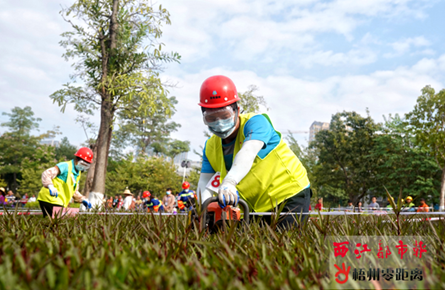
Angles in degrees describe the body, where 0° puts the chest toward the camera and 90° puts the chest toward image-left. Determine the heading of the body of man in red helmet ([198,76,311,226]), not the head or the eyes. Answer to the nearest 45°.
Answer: approximately 45°

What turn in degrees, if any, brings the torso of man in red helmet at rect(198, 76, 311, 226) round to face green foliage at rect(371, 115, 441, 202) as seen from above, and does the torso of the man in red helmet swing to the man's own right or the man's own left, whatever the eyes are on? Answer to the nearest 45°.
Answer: approximately 180°

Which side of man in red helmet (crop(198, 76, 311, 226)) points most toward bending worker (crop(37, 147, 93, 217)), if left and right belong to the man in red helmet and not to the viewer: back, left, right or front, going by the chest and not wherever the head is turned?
right

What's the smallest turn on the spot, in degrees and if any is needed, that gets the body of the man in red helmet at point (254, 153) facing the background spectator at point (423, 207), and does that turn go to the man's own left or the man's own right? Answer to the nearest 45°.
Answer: approximately 180°

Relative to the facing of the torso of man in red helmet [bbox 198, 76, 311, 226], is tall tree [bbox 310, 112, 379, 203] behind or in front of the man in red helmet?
behind
